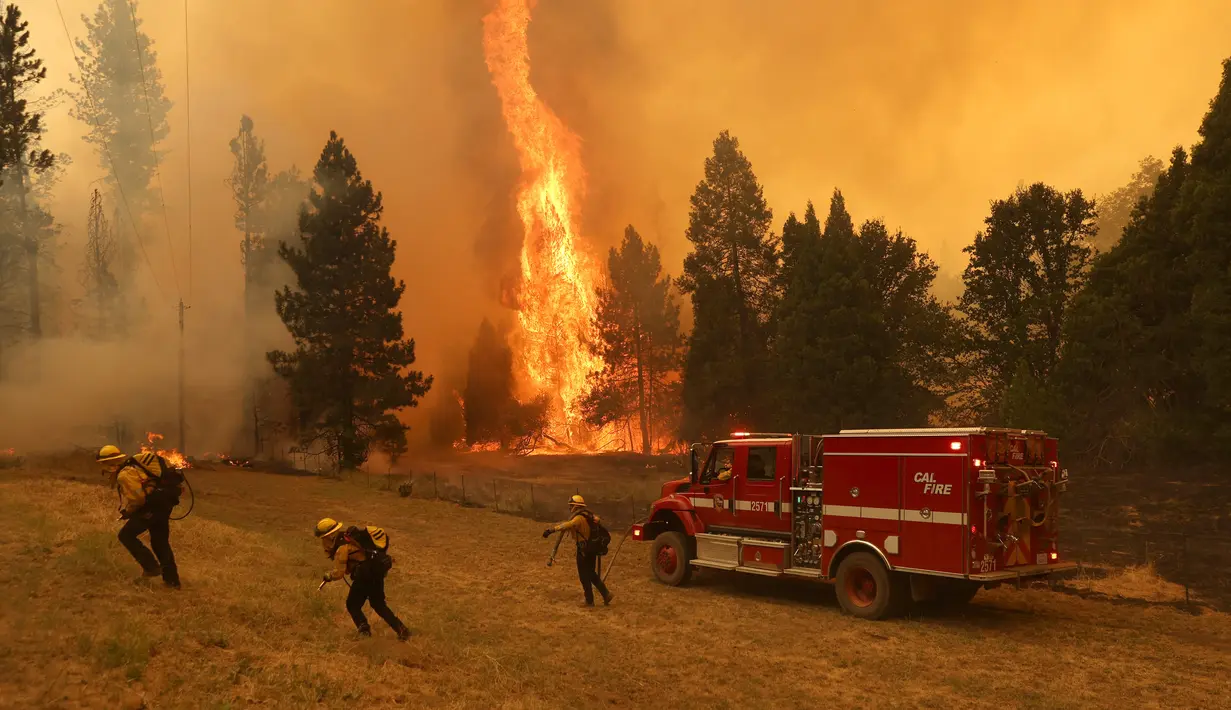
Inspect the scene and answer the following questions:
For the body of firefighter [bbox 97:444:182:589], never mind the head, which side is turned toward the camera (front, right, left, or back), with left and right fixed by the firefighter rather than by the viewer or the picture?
left

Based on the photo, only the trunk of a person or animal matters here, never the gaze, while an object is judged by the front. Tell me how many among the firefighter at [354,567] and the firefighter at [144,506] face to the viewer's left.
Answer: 2

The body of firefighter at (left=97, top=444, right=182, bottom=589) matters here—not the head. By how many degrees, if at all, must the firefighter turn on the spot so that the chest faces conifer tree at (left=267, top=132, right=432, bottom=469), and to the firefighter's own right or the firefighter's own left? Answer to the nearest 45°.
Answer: approximately 90° to the firefighter's own right

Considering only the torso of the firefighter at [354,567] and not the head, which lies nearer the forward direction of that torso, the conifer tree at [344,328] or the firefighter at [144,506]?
the firefighter

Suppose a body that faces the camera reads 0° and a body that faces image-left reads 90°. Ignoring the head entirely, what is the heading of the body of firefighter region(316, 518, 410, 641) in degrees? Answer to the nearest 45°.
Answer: approximately 90°

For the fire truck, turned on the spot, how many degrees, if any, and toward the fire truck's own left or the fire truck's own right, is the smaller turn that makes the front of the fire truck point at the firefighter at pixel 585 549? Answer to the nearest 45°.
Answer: approximately 45° to the fire truck's own left
